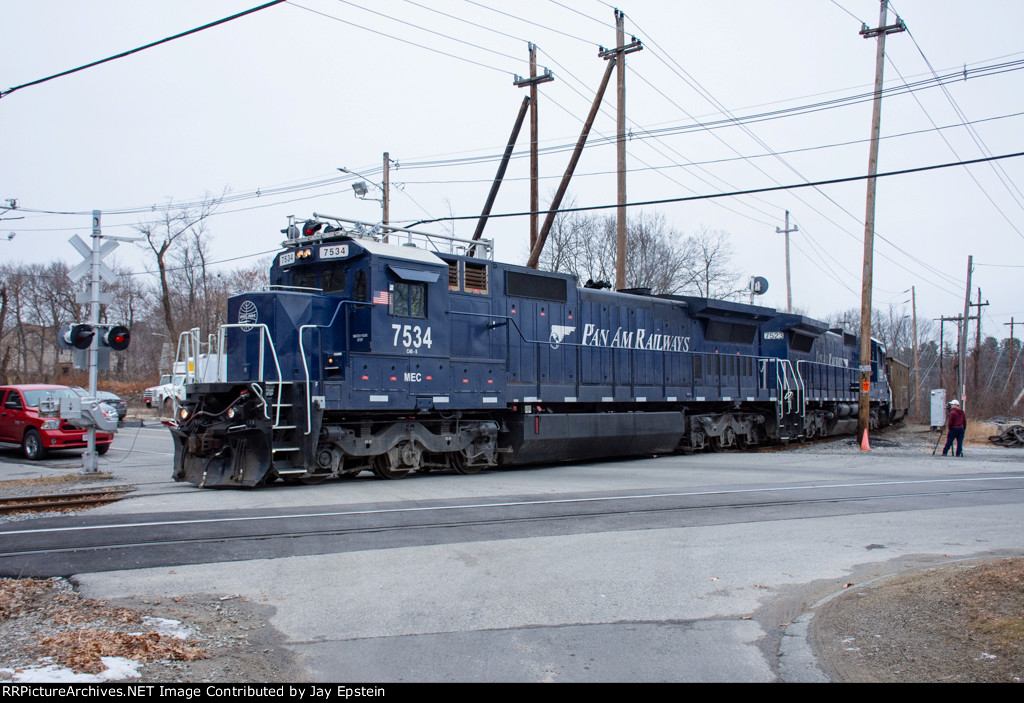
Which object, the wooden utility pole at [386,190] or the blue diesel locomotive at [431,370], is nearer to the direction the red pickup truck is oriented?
the blue diesel locomotive

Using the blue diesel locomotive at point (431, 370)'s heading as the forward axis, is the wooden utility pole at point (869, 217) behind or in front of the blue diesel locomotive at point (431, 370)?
behind

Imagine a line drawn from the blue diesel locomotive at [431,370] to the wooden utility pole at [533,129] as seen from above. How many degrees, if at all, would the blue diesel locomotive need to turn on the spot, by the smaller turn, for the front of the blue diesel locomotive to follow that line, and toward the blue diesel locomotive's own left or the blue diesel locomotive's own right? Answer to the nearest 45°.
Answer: approximately 135° to the blue diesel locomotive's own right

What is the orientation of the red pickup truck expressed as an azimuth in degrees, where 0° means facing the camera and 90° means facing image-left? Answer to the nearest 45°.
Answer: approximately 315°

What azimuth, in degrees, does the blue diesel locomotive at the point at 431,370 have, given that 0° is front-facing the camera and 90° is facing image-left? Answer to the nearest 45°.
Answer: approximately 45°
